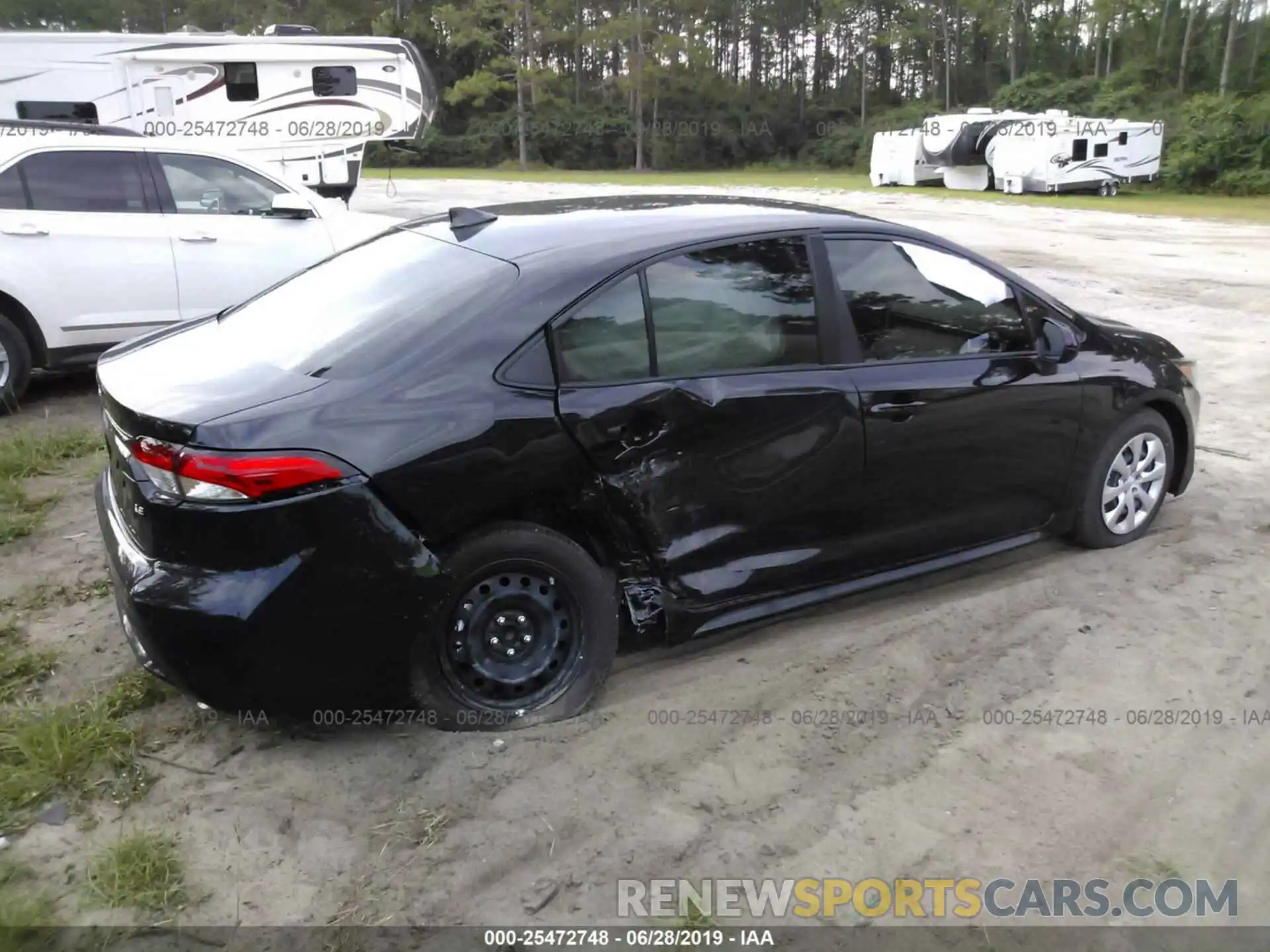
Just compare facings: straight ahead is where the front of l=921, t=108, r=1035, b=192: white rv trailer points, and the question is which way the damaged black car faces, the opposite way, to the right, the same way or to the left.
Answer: the opposite way

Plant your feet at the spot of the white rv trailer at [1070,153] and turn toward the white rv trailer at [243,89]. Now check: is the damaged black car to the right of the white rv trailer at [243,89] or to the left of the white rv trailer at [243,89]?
left

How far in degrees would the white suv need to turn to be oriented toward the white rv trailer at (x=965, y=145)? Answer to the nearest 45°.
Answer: approximately 45° to its left

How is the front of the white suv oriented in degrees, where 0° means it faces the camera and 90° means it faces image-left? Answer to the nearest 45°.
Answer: approximately 270°

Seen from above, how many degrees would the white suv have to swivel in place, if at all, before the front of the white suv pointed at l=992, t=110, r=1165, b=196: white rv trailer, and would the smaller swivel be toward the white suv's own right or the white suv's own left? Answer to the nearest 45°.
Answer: approximately 45° to the white suv's own left

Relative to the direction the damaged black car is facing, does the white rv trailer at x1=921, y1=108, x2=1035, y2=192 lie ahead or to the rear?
ahead

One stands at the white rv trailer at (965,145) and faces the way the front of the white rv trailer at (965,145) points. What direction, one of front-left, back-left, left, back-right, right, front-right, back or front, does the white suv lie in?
front-left

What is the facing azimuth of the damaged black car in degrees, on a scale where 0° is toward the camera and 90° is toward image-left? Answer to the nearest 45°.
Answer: approximately 225°

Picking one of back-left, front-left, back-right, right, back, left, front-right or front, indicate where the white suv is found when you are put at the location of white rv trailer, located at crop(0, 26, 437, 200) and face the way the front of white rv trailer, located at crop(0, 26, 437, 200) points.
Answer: right

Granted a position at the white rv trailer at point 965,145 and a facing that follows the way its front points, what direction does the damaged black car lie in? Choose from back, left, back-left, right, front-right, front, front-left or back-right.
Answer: front-left

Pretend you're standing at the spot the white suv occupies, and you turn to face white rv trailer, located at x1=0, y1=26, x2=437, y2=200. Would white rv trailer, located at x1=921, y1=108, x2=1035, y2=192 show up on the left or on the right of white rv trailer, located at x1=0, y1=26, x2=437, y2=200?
right

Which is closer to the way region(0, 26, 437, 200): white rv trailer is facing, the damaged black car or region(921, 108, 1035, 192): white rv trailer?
the white rv trailer

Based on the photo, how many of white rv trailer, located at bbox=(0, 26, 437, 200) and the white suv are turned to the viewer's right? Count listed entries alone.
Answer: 2

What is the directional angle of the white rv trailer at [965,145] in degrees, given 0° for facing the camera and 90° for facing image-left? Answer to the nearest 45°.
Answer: approximately 45°

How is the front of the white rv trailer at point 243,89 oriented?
to the viewer's right

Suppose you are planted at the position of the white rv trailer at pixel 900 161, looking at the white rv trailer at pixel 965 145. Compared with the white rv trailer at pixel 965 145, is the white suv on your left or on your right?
right

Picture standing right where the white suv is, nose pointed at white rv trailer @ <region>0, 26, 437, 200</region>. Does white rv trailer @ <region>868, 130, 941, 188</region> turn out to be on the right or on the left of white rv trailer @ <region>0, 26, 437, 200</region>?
right
